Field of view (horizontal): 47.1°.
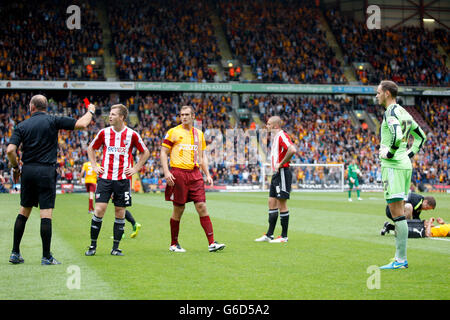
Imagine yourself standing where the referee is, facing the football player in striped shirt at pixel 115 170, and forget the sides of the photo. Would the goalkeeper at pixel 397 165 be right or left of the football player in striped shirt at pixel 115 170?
right

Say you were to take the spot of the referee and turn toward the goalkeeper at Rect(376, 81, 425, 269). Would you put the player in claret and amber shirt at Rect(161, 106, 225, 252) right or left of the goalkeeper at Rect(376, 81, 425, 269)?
left

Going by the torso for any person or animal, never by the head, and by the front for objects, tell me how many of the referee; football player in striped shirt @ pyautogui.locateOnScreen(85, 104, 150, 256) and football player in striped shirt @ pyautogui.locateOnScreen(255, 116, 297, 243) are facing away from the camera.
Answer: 1

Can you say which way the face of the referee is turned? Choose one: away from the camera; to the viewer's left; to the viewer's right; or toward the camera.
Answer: away from the camera

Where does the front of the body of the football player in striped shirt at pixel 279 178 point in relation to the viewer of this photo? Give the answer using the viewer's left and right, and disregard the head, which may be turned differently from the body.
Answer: facing to the left of the viewer

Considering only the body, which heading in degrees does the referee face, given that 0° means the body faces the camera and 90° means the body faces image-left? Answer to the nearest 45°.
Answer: approximately 180°

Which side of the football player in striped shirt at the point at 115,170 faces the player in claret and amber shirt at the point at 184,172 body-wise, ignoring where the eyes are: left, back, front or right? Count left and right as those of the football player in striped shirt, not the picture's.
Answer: left

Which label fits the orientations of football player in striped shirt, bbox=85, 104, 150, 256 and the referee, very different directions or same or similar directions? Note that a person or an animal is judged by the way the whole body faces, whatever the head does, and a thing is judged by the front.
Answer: very different directions

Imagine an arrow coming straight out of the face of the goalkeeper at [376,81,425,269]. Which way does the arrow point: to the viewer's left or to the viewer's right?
to the viewer's left

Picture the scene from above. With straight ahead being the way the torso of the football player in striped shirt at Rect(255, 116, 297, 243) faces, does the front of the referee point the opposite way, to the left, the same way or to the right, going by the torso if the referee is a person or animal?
to the right
